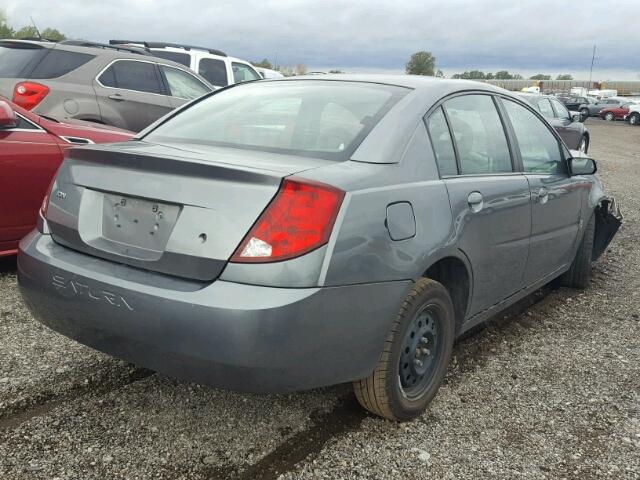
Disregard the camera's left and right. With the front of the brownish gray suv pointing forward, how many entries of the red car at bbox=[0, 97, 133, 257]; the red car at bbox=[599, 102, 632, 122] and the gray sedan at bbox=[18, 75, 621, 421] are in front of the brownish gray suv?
1

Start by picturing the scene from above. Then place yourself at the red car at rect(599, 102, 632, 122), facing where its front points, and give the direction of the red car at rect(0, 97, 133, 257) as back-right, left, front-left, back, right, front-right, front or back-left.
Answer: front-left

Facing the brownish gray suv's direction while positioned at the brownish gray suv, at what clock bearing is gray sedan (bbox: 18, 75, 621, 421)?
The gray sedan is roughly at 4 o'clock from the brownish gray suv.

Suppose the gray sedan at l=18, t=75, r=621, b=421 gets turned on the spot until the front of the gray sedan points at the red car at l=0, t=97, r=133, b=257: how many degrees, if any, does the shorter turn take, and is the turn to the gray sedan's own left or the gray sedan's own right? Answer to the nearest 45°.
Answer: approximately 90° to the gray sedan's own left

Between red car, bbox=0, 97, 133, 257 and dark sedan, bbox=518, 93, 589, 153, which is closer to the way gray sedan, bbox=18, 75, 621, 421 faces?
the dark sedan

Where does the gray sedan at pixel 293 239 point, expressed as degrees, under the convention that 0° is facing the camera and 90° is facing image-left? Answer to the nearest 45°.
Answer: approximately 225°

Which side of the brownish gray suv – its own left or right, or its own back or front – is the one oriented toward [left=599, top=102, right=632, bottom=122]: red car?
front

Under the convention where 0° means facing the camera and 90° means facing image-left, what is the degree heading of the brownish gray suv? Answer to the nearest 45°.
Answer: approximately 225°

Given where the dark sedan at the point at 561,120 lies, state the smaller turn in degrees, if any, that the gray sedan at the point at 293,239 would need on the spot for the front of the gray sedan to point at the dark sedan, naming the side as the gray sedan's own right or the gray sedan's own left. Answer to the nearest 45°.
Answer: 0° — it already faces it

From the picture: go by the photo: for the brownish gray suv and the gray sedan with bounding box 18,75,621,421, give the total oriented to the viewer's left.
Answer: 0

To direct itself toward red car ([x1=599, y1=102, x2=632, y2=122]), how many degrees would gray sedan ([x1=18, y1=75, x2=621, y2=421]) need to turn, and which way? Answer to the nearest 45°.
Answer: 0° — it already faces it
